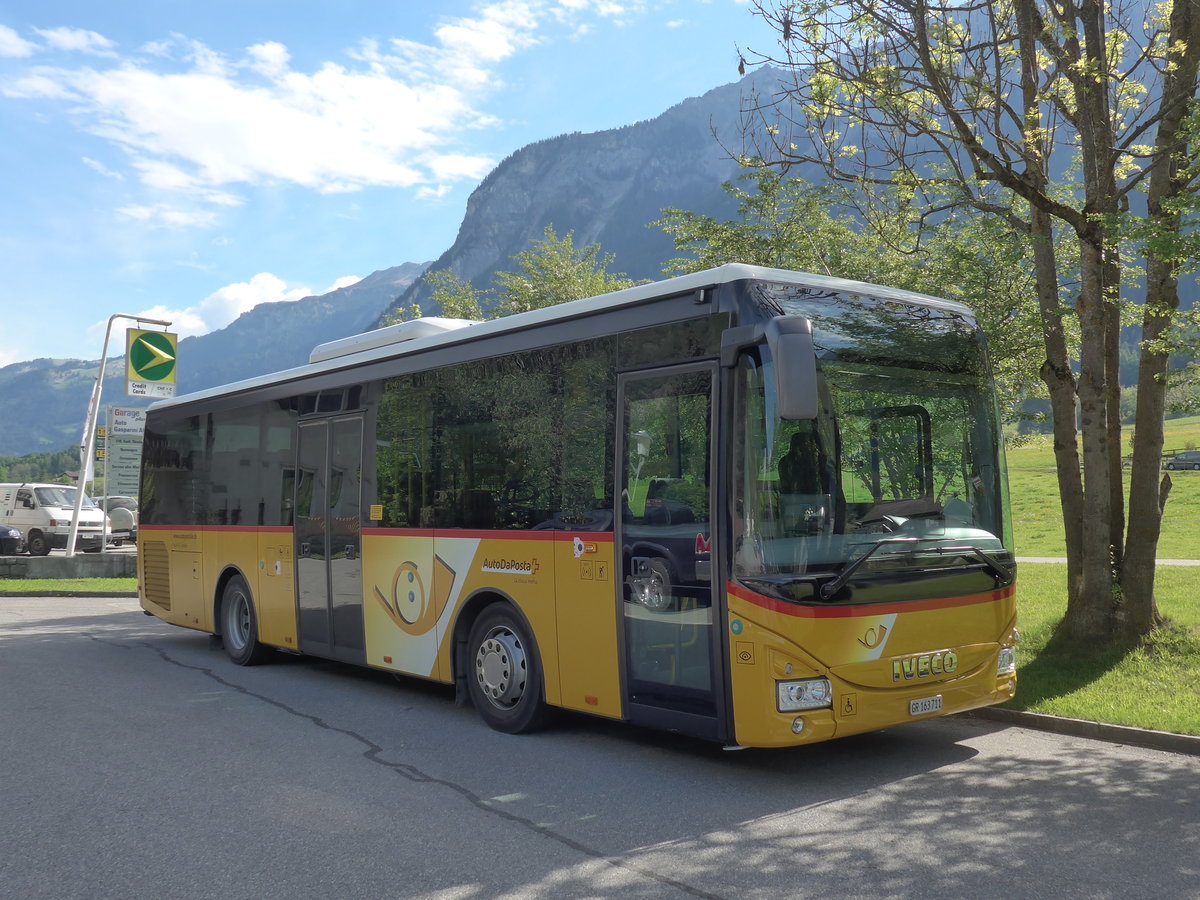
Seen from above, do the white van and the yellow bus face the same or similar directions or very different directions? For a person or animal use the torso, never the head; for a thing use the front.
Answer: same or similar directions

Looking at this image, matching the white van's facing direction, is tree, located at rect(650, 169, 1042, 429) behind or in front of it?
in front

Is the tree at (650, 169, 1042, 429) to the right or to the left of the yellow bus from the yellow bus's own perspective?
on its left

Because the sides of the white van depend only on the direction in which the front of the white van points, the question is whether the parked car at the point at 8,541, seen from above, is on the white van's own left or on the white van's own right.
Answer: on the white van's own right

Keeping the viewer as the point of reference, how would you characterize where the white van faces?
facing the viewer and to the right of the viewer

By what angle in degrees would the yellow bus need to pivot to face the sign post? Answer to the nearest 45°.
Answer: approximately 180°

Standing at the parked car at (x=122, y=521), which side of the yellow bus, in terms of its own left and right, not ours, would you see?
back

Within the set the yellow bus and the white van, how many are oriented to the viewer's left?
0
